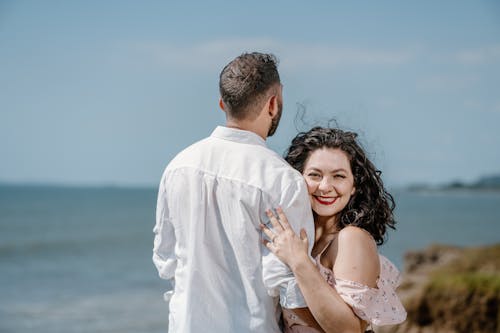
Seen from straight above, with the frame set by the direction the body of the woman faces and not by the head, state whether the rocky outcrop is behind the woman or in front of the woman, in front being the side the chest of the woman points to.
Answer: behind

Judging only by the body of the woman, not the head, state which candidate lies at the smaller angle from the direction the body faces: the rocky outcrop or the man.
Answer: the man

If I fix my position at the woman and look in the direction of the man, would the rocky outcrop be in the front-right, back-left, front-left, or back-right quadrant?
back-right

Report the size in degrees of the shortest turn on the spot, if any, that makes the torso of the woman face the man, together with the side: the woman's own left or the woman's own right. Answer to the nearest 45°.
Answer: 0° — they already face them

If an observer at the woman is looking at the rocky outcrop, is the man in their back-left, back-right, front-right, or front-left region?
back-left

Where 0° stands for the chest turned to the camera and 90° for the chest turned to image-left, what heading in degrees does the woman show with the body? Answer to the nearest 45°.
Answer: approximately 45°

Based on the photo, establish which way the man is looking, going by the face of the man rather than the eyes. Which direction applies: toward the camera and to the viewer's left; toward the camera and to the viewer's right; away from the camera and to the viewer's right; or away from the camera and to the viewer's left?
away from the camera and to the viewer's right
